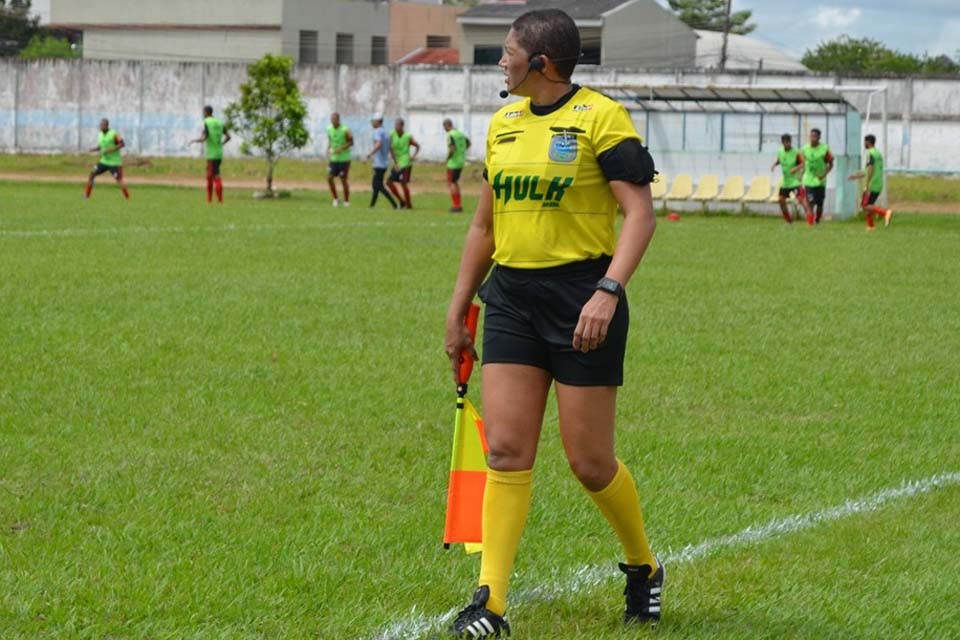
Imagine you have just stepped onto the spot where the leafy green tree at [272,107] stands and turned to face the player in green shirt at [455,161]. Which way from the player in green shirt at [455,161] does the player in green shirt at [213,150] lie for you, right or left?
right

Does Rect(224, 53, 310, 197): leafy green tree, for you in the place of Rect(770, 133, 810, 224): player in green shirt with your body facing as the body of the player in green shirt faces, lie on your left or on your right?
on your right

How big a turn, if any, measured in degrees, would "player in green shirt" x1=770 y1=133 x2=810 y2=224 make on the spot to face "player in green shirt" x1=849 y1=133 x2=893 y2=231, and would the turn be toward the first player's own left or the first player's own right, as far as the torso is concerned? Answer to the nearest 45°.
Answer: approximately 135° to the first player's own left

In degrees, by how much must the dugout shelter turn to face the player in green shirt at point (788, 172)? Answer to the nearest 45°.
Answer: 0° — it already faces them

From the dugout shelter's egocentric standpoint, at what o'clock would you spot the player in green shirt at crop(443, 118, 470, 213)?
The player in green shirt is roughly at 2 o'clock from the dugout shelter.

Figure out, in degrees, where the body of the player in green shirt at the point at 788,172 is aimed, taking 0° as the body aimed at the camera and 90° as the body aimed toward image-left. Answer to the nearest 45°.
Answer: approximately 45°

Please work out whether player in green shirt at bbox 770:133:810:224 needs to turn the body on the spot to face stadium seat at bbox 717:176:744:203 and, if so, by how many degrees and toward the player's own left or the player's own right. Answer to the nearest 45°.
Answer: approximately 135° to the player's own right

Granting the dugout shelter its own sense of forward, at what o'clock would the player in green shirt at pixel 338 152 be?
The player in green shirt is roughly at 2 o'clock from the dugout shelter.

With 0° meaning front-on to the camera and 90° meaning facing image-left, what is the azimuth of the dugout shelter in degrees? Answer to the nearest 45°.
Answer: approximately 0°

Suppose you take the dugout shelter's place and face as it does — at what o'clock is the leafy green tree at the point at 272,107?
The leafy green tree is roughly at 3 o'clock from the dugout shelter.
